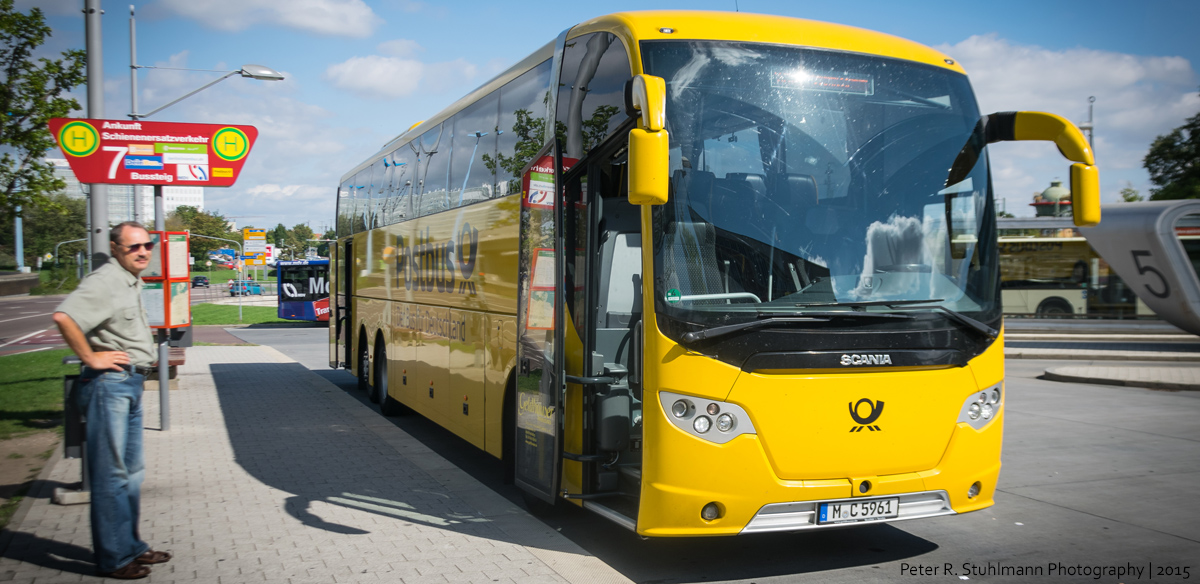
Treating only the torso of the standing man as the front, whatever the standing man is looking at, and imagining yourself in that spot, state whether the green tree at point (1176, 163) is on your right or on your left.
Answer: on your left

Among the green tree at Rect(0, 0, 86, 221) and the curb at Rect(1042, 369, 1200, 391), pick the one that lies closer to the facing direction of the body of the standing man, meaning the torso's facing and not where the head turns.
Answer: the curb

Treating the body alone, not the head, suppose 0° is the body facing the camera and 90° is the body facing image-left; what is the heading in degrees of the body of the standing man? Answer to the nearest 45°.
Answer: approximately 315°

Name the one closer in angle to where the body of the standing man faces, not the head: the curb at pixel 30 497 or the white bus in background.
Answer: the white bus in background

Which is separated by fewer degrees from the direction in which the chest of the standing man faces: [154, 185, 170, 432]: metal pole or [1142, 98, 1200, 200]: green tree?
the green tree

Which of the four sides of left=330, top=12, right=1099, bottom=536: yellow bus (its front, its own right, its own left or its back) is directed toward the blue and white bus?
back

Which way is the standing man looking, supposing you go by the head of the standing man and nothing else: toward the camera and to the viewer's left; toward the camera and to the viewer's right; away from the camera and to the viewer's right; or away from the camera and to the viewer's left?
toward the camera and to the viewer's right

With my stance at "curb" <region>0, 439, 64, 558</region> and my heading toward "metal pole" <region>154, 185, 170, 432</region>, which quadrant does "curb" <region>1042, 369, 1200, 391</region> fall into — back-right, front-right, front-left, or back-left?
front-right

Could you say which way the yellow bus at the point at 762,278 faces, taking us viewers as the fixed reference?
facing the viewer and to the right of the viewer

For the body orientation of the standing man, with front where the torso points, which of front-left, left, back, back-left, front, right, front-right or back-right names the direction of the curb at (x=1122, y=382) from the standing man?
front-left
